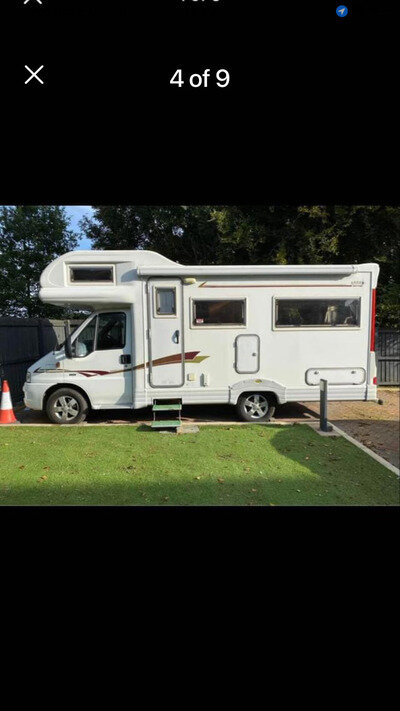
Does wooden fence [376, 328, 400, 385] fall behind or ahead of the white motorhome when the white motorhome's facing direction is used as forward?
behind

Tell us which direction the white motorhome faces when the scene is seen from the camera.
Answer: facing to the left of the viewer

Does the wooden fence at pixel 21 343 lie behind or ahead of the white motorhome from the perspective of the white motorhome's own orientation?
ahead

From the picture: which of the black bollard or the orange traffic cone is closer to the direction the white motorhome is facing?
the orange traffic cone

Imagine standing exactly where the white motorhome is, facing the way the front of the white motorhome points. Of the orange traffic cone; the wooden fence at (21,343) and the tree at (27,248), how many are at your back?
0

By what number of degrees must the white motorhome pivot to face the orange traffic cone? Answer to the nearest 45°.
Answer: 0° — it already faces it

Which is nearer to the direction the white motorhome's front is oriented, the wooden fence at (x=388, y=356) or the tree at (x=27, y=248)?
the tree

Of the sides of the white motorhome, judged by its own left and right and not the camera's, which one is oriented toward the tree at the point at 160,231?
right

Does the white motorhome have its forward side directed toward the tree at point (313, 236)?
no
